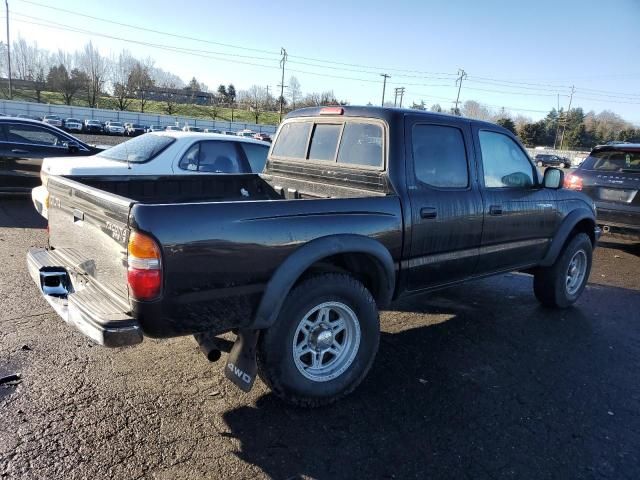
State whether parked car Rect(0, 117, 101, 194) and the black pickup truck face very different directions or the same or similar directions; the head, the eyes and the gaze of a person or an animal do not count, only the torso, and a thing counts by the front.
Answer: same or similar directions

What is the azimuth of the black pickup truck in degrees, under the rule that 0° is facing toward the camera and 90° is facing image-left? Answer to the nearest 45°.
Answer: approximately 225°

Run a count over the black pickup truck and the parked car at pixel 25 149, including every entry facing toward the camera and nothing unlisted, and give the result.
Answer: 0

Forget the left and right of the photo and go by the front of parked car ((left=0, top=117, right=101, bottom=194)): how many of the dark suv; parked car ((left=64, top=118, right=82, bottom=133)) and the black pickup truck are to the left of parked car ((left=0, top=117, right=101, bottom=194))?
1

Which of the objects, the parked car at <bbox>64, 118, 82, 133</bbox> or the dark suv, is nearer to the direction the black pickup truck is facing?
the dark suv

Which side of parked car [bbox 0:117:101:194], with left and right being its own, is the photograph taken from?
right

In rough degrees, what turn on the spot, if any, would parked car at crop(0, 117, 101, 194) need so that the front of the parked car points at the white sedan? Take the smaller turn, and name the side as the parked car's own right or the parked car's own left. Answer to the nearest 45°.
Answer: approximately 45° to the parked car's own right

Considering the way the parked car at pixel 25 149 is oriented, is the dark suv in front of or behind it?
in front

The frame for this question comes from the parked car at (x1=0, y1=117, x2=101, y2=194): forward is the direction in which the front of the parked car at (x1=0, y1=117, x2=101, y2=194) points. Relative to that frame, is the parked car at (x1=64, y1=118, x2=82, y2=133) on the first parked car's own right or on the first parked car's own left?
on the first parked car's own left

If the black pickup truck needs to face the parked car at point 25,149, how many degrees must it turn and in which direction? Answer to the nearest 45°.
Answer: approximately 90° to its left

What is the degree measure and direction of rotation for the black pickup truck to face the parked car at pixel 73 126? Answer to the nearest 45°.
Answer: approximately 90° to its left

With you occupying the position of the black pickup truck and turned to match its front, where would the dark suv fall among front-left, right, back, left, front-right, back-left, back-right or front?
front

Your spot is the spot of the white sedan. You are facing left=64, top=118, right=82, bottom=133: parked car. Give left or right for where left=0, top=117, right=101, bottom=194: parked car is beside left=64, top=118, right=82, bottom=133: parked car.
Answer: left

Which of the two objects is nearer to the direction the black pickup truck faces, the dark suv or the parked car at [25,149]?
the dark suv
